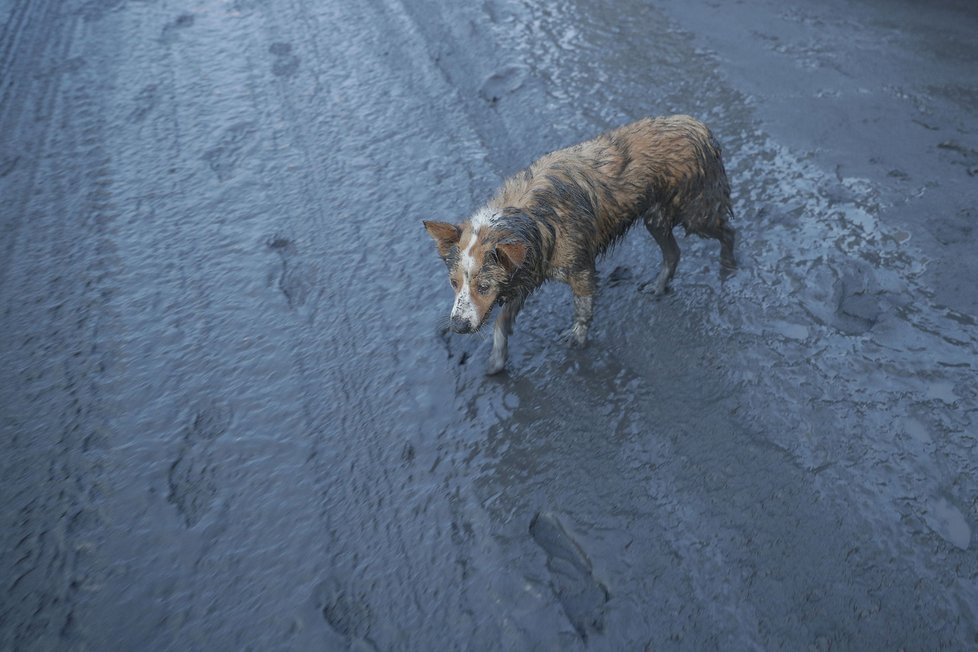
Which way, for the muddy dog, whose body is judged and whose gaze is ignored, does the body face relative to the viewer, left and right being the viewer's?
facing the viewer and to the left of the viewer
